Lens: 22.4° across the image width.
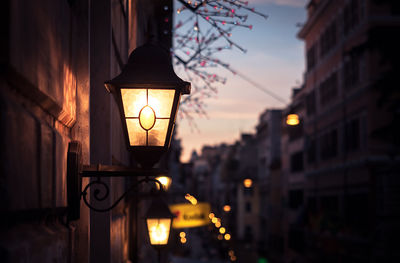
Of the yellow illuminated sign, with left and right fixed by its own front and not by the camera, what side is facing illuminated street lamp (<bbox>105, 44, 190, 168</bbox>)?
front

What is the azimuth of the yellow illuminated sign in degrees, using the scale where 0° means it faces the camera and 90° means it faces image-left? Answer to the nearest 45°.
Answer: approximately 0°

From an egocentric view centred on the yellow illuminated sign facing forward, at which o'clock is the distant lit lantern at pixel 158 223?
The distant lit lantern is roughly at 12 o'clock from the yellow illuminated sign.
